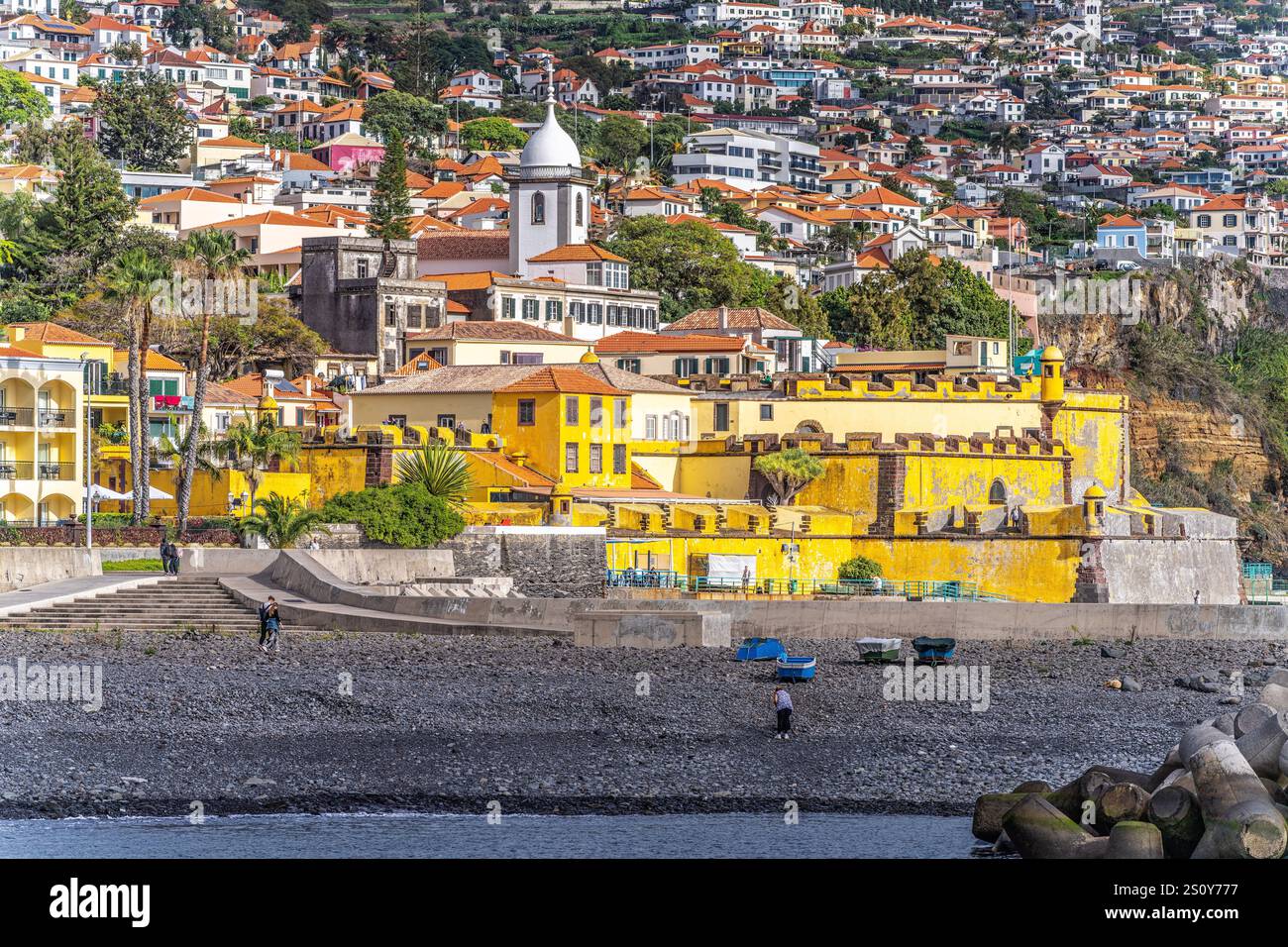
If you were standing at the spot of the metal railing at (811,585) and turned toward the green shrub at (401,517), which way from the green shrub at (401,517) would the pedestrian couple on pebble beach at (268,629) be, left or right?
left

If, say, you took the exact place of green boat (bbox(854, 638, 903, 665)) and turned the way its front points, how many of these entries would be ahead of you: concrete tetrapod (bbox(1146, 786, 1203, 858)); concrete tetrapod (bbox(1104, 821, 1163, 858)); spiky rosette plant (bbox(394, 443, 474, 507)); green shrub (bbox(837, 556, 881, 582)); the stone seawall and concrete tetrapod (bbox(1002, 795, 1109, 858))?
3

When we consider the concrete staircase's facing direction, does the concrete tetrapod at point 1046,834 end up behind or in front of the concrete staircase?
in front

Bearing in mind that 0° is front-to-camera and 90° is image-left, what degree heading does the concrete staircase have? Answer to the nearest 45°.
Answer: approximately 0°
